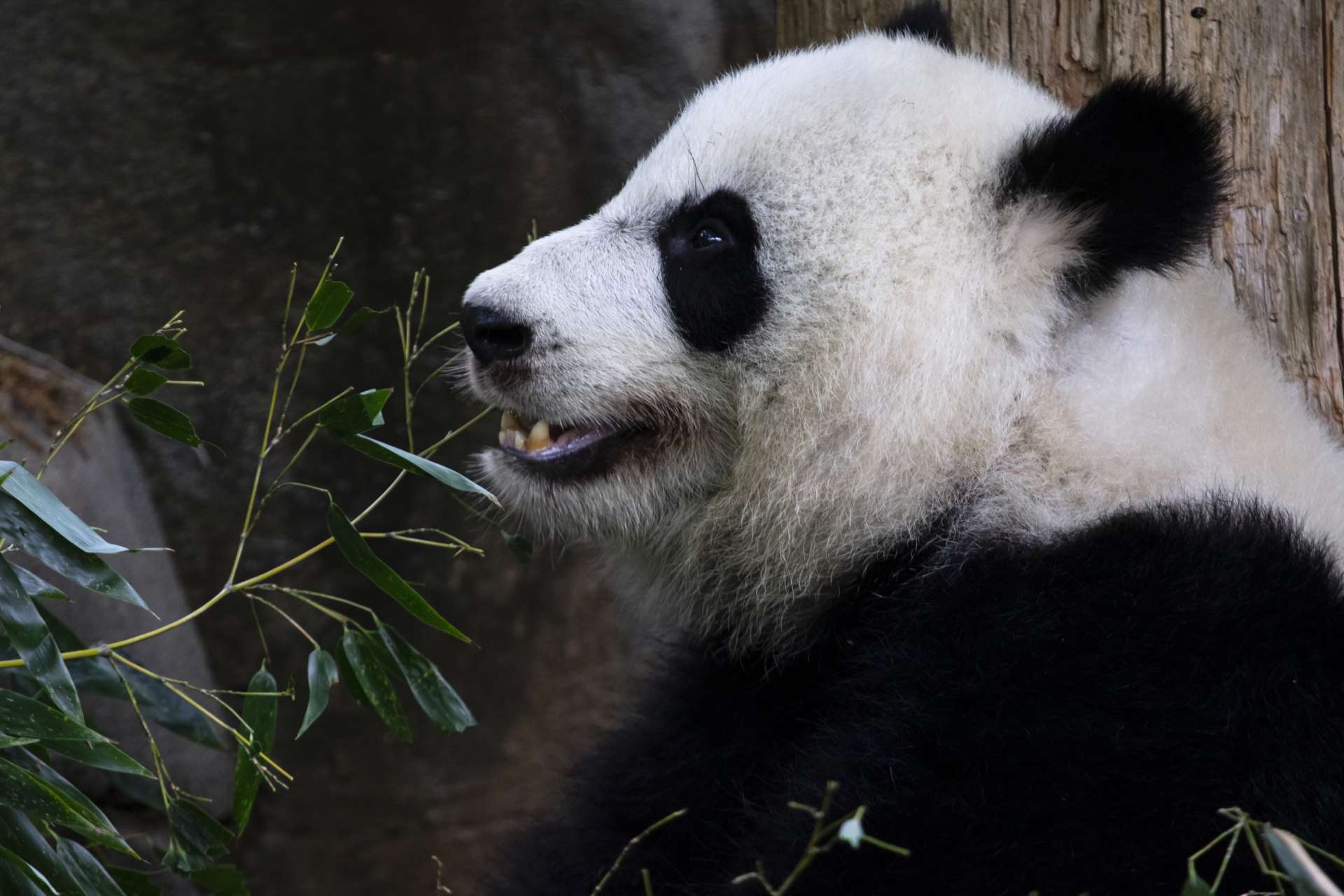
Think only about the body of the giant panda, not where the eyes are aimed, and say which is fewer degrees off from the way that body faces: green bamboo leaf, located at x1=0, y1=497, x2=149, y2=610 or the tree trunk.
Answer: the green bamboo leaf

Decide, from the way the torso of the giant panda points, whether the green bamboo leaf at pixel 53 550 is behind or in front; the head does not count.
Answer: in front

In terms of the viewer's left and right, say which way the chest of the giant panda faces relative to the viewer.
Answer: facing to the left of the viewer

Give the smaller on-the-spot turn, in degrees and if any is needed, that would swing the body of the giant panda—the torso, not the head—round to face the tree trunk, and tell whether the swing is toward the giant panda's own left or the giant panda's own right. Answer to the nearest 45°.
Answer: approximately 135° to the giant panda's own right

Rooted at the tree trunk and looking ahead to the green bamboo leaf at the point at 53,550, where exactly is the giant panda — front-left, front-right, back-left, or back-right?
front-left

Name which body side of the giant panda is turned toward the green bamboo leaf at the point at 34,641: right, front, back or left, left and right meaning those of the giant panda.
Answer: front

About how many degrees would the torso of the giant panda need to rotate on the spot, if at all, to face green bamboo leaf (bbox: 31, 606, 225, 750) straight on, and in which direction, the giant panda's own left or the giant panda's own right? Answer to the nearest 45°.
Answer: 0° — it already faces it
